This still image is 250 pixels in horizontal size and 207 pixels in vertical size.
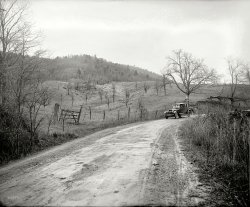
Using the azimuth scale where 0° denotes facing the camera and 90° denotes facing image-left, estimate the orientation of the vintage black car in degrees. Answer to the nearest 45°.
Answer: approximately 45°

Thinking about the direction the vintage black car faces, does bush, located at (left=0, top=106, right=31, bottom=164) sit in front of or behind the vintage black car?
in front

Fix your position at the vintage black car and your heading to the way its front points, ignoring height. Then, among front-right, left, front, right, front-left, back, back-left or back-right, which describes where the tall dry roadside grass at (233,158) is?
front-left
